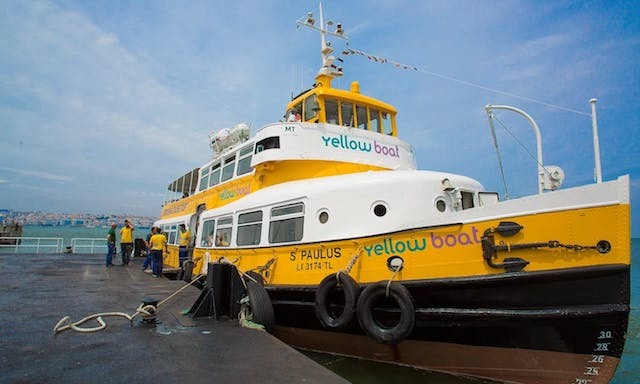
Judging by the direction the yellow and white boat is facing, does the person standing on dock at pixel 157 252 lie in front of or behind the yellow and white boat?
behind

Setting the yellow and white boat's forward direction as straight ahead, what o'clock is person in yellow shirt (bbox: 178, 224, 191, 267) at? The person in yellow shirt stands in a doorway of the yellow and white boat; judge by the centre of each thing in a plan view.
The person in yellow shirt is roughly at 6 o'clock from the yellow and white boat.

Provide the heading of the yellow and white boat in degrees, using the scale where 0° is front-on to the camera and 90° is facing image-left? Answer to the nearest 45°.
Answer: approximately 315°

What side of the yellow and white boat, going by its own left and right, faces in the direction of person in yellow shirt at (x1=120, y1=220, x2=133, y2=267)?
back
